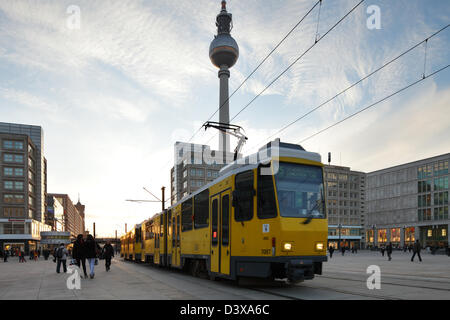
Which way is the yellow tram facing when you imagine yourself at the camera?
facing the viewer and to the right of the viewer
